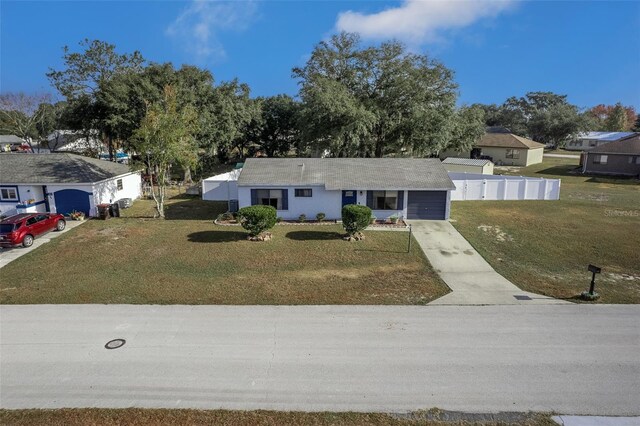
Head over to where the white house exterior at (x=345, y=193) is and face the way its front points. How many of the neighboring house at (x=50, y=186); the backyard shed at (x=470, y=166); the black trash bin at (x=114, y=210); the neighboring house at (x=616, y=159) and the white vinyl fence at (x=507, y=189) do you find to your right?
2

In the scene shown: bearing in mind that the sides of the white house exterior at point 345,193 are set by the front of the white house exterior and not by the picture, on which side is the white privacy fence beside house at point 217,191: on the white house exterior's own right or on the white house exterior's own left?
on the white house exterior's own right

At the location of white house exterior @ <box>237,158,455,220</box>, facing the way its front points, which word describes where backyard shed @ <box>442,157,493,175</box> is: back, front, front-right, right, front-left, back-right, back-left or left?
back-left

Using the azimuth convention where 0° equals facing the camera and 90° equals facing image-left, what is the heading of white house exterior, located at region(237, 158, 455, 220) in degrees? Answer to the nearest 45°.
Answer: approximately 0°

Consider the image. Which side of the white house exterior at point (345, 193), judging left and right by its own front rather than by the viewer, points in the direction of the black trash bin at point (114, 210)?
right

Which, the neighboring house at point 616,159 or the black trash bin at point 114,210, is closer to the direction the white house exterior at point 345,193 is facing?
the black trash bin

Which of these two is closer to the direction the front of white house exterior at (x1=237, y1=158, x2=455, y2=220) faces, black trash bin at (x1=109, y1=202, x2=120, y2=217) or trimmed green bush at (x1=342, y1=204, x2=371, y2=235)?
the trimmed green bush

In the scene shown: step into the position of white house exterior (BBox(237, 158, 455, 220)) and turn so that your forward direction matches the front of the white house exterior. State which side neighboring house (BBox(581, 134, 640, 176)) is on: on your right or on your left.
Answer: on your left
